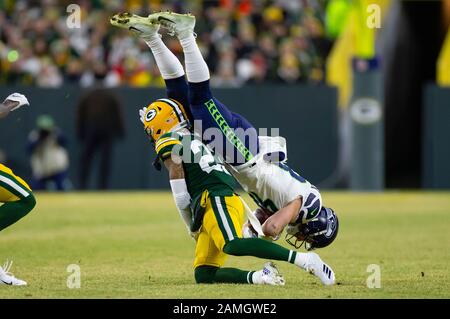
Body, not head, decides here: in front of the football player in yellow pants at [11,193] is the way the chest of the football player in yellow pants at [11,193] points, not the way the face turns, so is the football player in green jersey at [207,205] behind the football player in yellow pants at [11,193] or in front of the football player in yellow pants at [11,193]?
in front

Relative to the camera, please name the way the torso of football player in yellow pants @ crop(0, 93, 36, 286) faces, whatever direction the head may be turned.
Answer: to the viewer's right

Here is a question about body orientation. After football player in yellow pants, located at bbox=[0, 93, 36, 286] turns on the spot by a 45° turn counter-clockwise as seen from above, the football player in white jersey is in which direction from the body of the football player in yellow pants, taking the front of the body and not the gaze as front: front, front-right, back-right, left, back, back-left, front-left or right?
front-right
